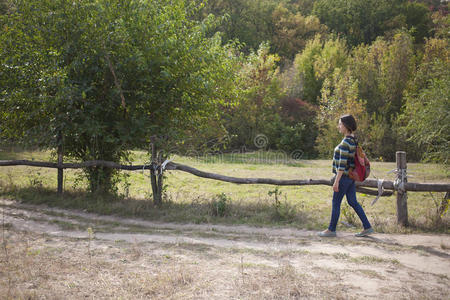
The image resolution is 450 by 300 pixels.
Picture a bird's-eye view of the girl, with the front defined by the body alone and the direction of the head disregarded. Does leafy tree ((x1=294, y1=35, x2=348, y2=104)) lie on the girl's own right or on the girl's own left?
on the girl's own right

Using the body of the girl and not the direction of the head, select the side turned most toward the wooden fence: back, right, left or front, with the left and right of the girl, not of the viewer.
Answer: right

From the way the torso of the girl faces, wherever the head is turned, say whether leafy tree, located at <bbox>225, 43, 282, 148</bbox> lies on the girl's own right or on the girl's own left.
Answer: on the girl's own right

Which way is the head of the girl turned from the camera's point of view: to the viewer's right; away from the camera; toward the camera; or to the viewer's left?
to the viewer's left

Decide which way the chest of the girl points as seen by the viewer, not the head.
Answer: to the viewer's left

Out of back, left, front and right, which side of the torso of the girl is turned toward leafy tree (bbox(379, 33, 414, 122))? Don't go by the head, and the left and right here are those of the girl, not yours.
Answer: right
